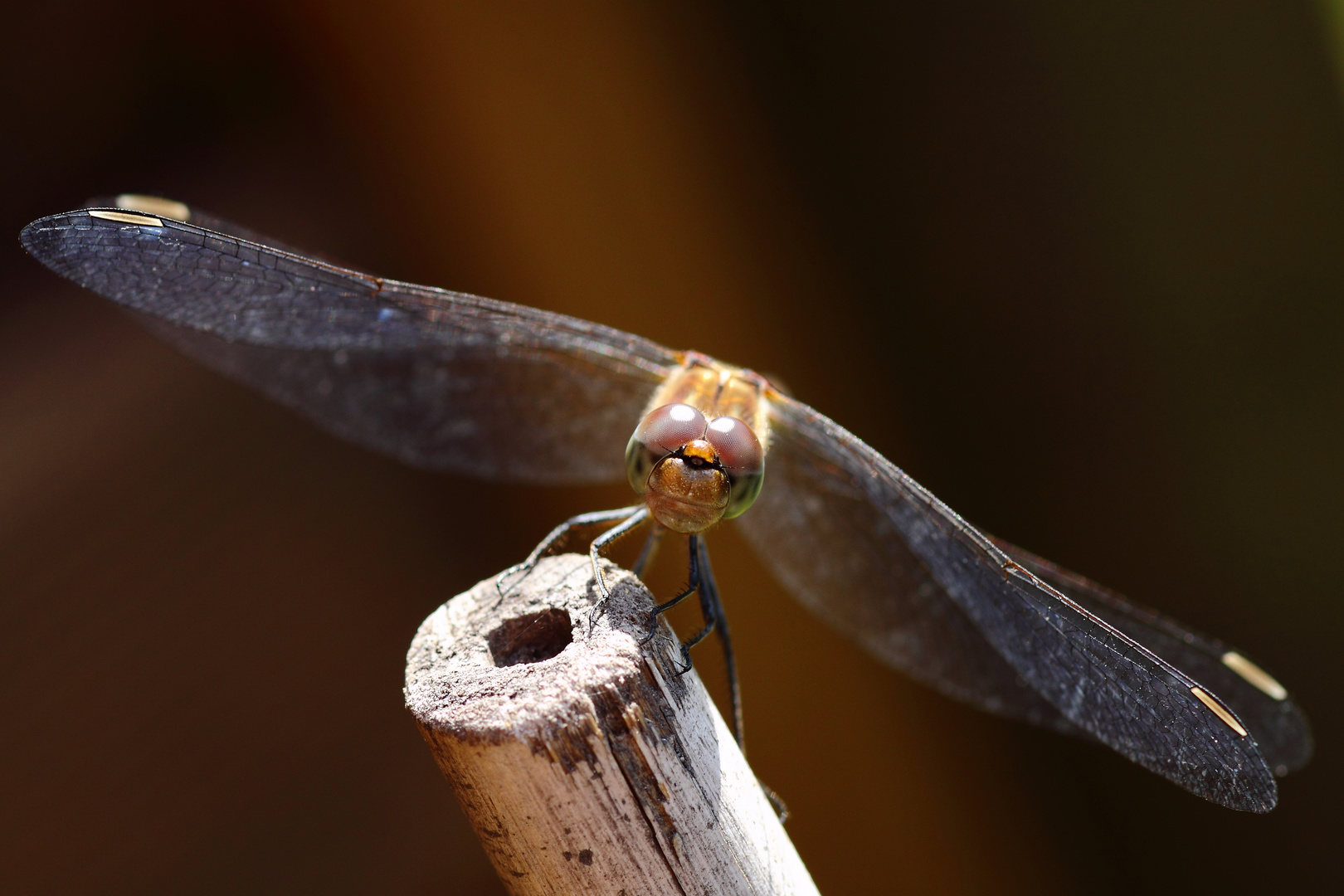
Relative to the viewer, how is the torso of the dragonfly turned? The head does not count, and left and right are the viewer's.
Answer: facing the viewer
